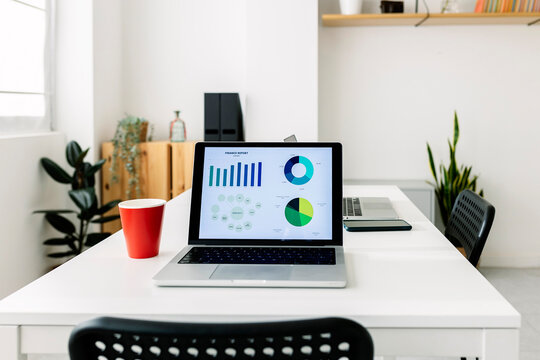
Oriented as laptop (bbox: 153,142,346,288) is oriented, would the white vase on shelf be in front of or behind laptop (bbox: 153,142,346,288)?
behind

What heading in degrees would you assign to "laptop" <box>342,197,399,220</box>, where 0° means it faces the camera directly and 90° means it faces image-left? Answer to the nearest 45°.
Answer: approximately 270°

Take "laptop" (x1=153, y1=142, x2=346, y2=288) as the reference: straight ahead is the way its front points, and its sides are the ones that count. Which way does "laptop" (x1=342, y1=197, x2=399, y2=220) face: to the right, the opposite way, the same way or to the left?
to the left

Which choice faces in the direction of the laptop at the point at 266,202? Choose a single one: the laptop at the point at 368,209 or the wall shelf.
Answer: the wall shelf

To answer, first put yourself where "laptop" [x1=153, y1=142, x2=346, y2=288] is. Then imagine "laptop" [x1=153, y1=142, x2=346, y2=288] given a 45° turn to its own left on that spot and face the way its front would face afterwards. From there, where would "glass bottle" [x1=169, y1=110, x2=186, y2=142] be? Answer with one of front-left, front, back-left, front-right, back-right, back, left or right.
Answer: back-left

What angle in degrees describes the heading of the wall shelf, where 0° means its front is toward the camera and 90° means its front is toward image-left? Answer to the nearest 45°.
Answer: approximately 0°

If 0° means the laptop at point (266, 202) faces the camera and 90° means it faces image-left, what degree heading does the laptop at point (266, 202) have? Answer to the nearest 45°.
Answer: approximately 0°
